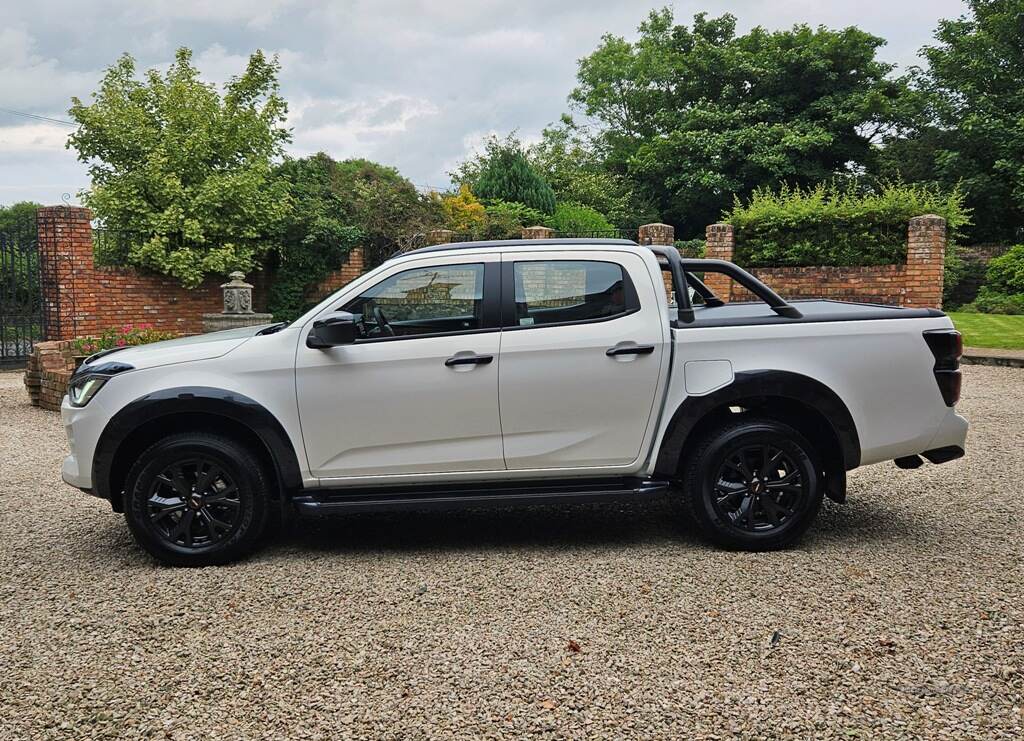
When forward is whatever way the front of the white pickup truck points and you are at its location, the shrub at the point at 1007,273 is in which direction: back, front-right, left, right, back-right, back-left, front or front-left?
back-right

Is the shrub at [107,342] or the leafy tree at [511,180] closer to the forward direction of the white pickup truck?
the shrub

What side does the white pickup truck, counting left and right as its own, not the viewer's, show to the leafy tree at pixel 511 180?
right

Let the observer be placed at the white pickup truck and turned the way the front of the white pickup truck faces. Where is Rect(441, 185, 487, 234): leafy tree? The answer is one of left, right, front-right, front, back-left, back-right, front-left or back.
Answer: right

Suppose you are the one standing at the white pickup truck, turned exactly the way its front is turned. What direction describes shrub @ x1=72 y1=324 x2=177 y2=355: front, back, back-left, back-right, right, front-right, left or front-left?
front-right

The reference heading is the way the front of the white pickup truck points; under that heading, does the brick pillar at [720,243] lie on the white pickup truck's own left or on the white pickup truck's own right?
on the white pickup truck's own right

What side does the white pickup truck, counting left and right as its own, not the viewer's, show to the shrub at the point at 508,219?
right

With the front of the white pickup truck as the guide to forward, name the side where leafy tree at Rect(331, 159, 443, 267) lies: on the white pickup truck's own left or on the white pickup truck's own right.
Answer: on the white pickup truck's own right

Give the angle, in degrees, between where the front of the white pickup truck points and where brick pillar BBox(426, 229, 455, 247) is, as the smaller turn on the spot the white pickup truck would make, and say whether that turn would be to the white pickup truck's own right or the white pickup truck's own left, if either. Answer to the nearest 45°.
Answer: approximately 90° to the white pickup truck's own right

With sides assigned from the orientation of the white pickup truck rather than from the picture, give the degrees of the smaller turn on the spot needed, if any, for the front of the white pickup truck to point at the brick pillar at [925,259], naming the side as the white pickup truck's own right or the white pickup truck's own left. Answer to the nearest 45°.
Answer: approximately 135° to the white pickup truck's own right

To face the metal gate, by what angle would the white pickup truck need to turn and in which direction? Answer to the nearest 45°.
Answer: approximately 45° to its right

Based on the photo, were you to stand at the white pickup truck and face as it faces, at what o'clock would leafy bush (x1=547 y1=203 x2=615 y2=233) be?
The leafy bush is roughly at 3 o'clock from the white pickup truck.

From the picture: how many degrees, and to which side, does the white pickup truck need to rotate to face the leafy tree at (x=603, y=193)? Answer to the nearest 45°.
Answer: approximately 90° to its right

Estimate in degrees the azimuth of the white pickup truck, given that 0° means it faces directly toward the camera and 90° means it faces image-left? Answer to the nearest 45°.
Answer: approximately 90°

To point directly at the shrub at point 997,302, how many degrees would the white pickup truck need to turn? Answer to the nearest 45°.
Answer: approximately 135° to its right

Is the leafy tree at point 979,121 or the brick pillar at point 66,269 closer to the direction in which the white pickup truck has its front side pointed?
the brick pillar
